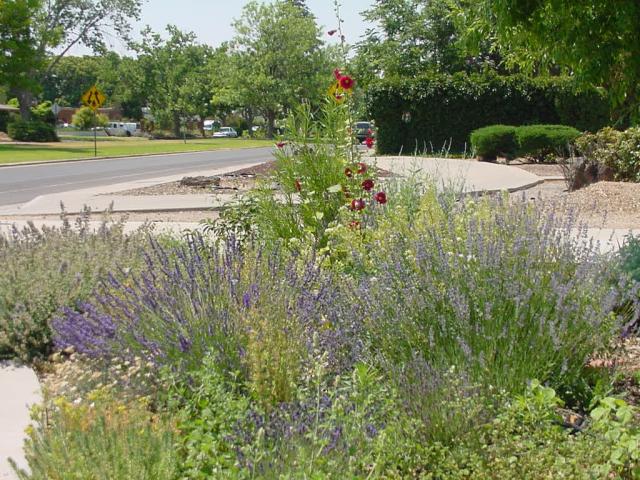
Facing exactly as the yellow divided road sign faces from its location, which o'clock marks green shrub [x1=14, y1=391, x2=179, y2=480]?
The green shrub is roughly at 12 o'clock from the yellow divided road sign.

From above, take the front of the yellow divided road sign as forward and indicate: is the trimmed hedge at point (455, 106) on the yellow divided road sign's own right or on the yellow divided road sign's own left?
on the yellow divided road sign's own left

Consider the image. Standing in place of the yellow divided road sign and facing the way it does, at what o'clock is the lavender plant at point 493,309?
The lavender plant is roughly at 12 o'clock from the yellow divided road sign.

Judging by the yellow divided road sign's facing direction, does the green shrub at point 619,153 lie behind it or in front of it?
in front

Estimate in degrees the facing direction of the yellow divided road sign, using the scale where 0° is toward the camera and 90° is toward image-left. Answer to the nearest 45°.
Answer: approximately 0°

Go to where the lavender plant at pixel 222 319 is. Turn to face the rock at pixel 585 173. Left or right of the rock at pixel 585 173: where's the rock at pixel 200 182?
left

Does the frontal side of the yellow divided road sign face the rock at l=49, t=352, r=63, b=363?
yes

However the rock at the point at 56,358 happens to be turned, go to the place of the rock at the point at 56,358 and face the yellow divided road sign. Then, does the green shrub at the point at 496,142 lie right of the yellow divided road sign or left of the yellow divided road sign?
right

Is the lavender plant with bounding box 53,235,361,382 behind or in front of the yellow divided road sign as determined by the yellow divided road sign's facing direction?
in front

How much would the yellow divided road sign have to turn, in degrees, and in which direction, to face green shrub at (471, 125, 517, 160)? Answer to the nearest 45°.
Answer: approximately 45° to its left

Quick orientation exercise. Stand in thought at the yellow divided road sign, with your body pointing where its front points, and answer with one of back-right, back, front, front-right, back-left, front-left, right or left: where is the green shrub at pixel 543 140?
front-left

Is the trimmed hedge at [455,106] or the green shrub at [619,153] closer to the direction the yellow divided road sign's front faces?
the green shrub
